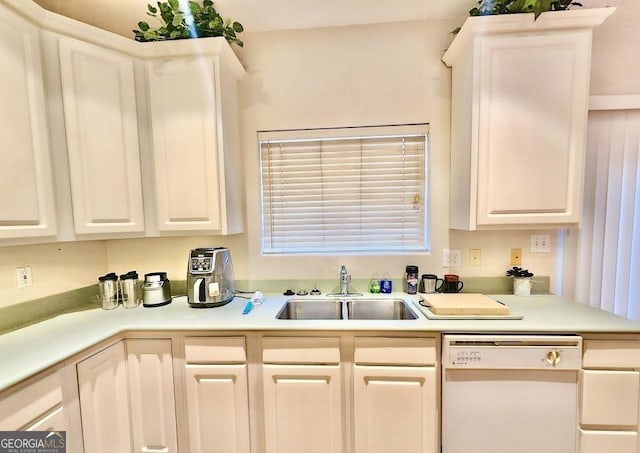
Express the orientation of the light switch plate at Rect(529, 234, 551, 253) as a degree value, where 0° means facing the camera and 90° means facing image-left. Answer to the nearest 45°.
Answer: approximately 0°

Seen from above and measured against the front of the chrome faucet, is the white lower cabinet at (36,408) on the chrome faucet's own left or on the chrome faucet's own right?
on the chrome faucet's own right

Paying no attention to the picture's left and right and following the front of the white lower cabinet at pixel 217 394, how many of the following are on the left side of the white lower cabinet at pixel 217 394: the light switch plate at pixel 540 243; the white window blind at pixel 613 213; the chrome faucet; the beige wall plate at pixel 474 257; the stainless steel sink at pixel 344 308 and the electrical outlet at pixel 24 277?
5

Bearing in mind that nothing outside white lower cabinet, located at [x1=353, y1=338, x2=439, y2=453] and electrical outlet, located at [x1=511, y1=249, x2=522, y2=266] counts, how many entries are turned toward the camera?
2

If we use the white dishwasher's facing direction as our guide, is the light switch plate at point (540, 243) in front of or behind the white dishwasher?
behind

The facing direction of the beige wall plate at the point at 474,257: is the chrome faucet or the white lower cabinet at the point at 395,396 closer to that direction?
the white lower cabinet

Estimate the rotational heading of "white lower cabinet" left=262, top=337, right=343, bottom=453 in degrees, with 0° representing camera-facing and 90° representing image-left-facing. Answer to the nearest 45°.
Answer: approximately 0°
